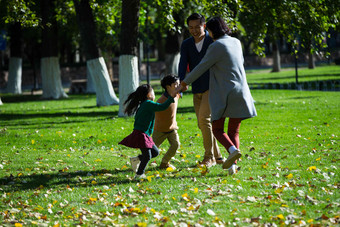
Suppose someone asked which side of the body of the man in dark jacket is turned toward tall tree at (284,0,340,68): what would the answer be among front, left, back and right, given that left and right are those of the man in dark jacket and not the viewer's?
back

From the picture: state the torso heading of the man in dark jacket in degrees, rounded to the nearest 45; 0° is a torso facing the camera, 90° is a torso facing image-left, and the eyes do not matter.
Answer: approximately 0°

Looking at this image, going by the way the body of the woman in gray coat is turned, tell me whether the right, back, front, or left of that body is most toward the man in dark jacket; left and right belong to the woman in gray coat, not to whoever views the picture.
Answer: front

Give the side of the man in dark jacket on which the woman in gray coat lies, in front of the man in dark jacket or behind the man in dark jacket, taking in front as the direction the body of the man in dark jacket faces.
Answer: in front

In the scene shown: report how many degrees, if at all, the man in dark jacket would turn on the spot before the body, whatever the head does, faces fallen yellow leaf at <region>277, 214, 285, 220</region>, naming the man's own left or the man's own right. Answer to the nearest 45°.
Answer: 0° — they already face it

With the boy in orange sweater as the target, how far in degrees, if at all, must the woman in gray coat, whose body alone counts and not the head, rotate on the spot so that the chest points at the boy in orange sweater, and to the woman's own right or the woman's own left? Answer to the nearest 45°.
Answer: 0° — they already face them

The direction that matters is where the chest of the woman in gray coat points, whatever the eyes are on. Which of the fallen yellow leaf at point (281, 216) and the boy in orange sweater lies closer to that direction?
the boy in orange sweater

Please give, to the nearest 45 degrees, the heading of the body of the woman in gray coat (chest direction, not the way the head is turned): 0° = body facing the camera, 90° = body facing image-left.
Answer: approximately 135°

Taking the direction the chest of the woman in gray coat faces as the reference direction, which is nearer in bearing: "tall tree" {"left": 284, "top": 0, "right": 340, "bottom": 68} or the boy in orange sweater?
the boy in orange sweater

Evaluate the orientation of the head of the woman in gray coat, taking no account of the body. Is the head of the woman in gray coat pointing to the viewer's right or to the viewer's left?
to the viewer's left
